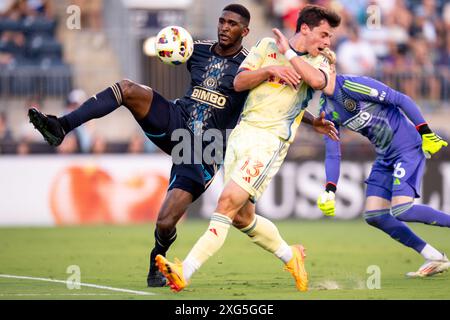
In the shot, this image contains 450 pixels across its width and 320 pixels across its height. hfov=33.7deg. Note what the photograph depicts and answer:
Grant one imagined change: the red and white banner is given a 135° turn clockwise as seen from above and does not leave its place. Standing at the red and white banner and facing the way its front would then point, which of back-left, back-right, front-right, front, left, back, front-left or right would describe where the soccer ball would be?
back-left

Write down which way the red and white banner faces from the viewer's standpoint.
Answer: facing the viewer
